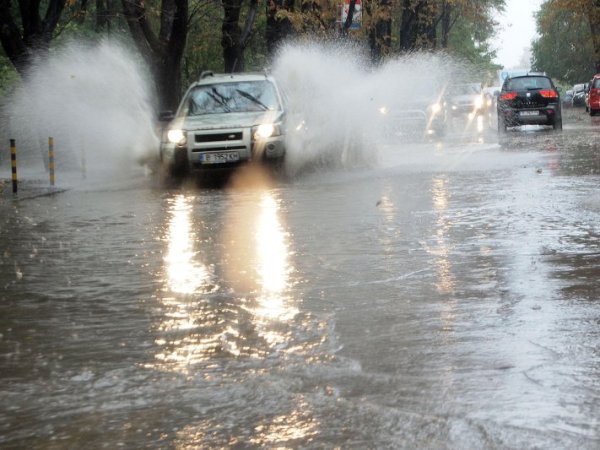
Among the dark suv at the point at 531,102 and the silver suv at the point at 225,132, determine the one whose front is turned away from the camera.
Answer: the dark suv

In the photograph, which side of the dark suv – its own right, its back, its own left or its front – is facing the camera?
back

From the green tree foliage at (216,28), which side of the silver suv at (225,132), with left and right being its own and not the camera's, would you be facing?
back

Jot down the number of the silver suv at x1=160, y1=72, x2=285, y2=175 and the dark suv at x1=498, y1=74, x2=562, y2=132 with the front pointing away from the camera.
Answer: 1

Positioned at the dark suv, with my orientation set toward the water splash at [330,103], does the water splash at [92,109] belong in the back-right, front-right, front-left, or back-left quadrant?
front-right

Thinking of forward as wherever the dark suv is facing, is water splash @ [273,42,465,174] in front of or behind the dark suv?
behind

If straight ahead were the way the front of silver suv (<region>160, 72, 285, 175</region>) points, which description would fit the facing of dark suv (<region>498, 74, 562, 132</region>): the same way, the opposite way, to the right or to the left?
the opposite way

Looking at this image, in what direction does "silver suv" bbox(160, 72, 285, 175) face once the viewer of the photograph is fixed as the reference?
facing the viewer
